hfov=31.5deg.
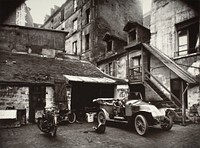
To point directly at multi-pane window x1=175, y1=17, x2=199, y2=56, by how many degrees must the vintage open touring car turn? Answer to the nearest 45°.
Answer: approximately 90° to its left

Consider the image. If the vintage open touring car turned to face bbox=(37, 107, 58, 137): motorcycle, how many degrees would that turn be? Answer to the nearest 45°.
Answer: approximately 135° to its right

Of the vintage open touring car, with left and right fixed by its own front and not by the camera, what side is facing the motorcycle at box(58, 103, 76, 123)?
back
